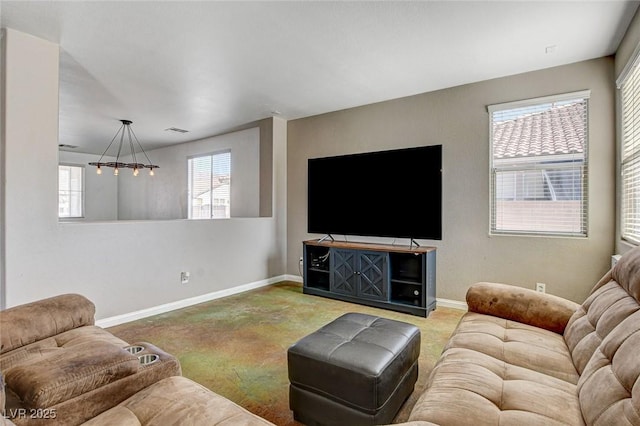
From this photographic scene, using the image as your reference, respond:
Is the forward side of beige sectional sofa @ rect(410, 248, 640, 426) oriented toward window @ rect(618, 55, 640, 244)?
no

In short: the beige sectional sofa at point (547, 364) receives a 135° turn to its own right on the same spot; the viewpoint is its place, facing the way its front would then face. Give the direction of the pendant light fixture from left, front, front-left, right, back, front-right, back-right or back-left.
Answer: back-left

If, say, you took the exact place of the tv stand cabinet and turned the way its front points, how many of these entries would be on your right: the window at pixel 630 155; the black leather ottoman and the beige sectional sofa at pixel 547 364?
0

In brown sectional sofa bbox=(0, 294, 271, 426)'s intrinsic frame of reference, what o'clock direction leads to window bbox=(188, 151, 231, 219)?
The window is roughly at 11 o'clock from the brown sectional sofa.

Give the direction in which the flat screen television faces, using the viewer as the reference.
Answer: facing the viewer and to the left of the viewer

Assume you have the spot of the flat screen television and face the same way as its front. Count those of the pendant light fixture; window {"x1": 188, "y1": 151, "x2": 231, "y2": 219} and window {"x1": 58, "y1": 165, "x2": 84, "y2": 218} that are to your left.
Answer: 0

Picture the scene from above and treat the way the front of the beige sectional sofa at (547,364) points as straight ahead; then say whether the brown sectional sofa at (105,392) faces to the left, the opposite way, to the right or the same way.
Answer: to the right

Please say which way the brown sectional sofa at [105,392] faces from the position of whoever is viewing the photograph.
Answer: facing away from the viewer and to the right of the viewer

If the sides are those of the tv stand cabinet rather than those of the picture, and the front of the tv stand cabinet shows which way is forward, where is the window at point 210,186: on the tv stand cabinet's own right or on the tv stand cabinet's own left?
on the tv stand cabinet's own right

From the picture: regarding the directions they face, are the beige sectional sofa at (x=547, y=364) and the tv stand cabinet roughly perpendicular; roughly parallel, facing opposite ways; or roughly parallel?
roughly perpendicular

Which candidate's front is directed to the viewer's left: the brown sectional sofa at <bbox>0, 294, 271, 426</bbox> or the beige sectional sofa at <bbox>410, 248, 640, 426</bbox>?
the beige sectional sofa at <bbox>410, 248, 640, 426</bbox>

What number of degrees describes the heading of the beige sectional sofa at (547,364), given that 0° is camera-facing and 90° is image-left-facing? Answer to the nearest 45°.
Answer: approximately 90°

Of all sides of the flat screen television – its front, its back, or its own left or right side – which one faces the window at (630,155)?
left

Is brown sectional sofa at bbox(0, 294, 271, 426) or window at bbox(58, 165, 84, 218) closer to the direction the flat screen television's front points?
the brown sectional sofa

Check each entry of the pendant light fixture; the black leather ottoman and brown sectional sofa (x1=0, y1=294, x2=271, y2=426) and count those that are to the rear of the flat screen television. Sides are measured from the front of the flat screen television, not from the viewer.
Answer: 0

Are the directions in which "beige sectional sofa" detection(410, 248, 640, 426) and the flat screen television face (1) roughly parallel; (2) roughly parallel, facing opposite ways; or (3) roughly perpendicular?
roughly perpendicular

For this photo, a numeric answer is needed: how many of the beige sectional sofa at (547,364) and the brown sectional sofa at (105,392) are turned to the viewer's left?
1

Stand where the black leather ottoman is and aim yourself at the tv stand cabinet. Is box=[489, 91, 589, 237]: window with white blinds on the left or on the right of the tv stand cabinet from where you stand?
right

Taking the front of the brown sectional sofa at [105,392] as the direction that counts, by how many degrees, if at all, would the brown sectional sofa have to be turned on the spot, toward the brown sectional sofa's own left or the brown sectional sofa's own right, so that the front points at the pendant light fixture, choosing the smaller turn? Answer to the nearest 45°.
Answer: approximately 45° to the brown sectional sofa's own left
